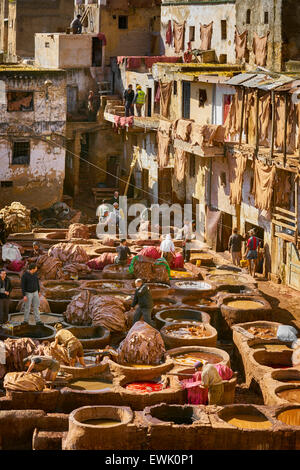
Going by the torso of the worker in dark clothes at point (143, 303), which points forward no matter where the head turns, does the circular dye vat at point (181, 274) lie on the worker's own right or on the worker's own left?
on the worker's own right

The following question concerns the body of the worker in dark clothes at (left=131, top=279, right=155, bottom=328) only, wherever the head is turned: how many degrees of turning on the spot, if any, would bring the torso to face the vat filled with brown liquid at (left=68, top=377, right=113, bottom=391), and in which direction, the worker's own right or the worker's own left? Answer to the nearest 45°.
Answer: approximately 90° to the worker's own left

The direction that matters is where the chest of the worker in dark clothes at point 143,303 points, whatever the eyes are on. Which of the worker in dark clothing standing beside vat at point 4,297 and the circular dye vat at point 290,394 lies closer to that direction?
the worker in dark clothing standing beside vat

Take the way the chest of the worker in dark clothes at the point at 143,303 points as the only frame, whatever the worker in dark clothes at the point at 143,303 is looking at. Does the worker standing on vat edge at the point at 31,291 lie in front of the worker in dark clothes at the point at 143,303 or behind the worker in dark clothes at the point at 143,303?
in front

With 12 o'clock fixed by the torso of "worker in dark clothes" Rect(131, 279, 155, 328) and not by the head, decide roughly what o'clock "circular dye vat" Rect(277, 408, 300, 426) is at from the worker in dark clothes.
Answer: The circular dye vat is roughly at 8 o'clock from the worker in dark clothes.

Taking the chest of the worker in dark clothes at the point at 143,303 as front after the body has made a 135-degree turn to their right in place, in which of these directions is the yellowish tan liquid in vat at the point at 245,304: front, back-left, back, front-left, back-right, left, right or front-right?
front

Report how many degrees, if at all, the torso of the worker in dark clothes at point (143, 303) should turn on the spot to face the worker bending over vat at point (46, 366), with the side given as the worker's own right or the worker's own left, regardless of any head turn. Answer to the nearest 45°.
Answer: approximately 45° to the worker's own left

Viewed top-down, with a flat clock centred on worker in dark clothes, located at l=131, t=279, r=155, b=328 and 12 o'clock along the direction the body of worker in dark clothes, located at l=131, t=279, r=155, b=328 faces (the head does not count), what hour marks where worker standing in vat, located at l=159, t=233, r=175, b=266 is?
worker standing in vat, located at l=159, t=233, r=175, b=266 is roughly at 3 o'clock from worker in dark clothes, located at l=131, t=279, r=155, b=328.

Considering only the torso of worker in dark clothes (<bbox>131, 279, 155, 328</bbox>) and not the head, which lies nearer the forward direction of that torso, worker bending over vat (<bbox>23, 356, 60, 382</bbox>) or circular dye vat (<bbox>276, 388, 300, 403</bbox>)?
the worker bending over vat

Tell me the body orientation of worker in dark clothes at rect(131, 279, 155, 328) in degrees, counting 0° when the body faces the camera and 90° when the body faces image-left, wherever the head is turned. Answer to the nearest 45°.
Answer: approximately 90°

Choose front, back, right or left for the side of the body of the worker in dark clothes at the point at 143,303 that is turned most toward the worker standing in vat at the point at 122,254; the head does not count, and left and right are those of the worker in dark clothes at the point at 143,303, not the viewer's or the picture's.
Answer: right

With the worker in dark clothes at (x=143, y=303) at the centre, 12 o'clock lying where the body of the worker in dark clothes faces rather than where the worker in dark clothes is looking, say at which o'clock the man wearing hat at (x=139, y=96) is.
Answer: The man wearing hat is roughly at 3 o'clock from the worker in dark clothes.
